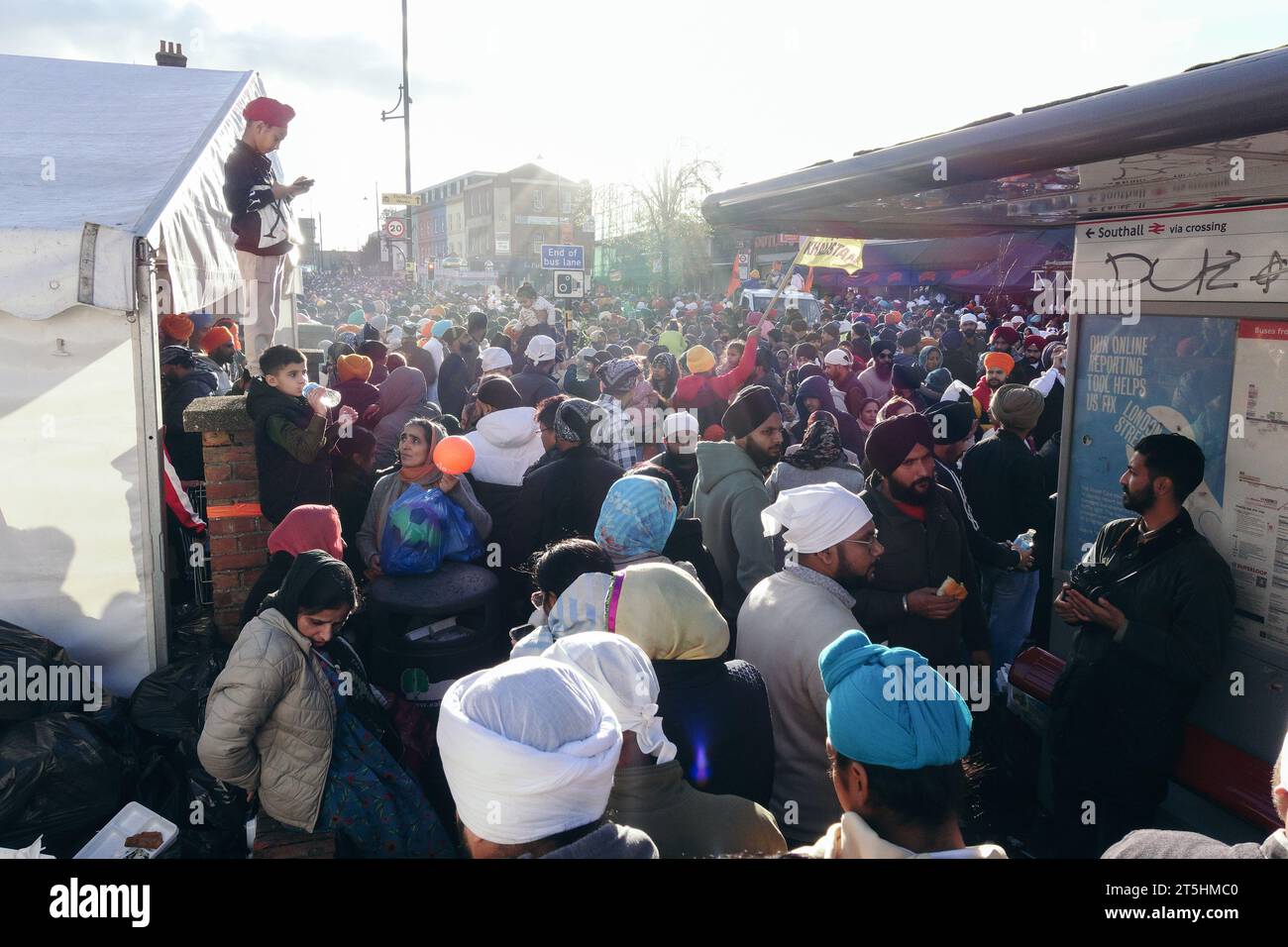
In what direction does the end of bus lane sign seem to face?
toward the camera

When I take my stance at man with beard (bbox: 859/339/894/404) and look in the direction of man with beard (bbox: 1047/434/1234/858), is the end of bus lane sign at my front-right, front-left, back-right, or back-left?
back-right

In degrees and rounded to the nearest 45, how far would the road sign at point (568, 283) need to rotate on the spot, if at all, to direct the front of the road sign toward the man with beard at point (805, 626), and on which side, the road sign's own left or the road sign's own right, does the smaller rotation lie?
0° — it already faces them

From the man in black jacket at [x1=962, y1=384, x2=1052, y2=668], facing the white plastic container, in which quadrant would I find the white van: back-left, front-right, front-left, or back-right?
back-right

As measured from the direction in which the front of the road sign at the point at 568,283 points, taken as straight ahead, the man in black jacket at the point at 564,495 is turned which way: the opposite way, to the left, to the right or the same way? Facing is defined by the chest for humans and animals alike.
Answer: the opposite way

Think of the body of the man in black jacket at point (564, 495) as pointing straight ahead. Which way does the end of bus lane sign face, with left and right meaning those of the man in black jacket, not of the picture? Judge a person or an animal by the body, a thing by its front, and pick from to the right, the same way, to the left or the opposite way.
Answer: the opposite way

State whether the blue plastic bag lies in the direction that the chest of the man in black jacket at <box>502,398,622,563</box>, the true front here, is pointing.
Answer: no

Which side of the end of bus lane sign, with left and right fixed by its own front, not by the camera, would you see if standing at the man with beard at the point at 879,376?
front

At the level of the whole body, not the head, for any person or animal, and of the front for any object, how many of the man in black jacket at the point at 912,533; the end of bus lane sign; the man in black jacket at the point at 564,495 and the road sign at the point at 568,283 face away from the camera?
1

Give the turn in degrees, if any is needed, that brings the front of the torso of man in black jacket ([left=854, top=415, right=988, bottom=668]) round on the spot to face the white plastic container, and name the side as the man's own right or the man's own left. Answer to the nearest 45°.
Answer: approximately 90° to the man's own right

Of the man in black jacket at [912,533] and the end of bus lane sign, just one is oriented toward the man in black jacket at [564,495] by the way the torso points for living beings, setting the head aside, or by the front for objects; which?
the end of bus lane sign

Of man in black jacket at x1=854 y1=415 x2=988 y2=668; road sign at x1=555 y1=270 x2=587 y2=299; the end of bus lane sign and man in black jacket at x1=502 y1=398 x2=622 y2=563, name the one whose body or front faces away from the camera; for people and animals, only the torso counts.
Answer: man in black jacket at x1=502 y1=398 x2=622 y2=563

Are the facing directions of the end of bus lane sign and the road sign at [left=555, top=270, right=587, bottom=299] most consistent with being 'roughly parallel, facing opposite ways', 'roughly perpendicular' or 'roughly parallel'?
roughly parallel

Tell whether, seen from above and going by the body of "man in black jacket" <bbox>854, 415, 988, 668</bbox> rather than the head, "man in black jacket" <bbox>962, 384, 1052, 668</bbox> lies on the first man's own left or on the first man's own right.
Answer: on the first man's own left

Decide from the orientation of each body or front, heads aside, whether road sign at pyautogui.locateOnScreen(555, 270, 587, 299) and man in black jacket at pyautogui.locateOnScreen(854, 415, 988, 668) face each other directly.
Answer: no

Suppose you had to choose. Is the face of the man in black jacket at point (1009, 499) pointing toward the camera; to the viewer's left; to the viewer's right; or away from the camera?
away from the camera

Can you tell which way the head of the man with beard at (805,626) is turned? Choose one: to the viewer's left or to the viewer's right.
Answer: to the viewer's right

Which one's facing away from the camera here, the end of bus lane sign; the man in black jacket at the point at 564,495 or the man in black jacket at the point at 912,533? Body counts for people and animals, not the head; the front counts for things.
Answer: the man in black jacket at the point at 564,495

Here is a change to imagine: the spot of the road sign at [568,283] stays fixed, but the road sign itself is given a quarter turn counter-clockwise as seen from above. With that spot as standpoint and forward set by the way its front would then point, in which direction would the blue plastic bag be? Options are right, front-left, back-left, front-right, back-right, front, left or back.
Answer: right

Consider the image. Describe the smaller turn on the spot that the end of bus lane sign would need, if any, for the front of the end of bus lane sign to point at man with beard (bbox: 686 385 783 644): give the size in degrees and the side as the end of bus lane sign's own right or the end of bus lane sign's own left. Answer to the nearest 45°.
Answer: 0° — it already faces them

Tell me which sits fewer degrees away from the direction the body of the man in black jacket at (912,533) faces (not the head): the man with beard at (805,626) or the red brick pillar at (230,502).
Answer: the man with beard
